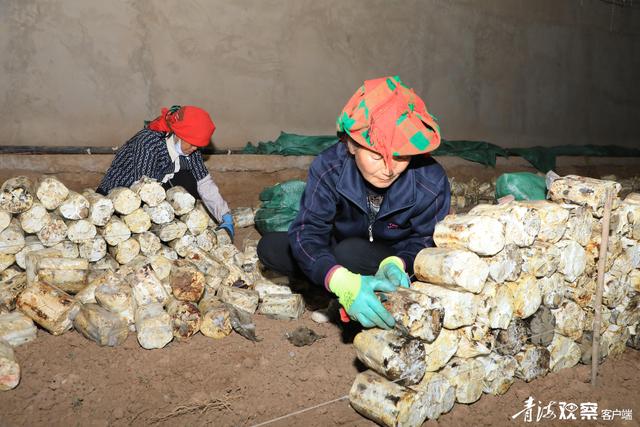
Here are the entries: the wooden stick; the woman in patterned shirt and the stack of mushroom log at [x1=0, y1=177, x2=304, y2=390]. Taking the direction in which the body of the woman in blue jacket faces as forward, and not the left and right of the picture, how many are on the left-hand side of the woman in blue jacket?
1

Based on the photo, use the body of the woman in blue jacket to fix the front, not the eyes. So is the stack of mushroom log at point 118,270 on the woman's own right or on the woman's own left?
on the woman's own right

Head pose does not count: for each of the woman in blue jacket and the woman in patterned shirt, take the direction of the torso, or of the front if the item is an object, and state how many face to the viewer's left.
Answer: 0

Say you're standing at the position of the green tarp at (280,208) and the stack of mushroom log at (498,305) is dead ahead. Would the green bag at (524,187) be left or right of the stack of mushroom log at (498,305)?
left

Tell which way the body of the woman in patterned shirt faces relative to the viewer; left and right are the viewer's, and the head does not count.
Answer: facing the viewer and to the right of the viewer

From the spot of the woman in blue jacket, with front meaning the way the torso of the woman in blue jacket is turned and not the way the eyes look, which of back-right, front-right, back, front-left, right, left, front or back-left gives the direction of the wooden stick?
left

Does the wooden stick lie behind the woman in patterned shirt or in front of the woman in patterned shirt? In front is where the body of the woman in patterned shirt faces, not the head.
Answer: in front

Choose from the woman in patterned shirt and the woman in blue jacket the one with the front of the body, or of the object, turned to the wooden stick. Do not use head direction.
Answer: the woman in patterned shirt

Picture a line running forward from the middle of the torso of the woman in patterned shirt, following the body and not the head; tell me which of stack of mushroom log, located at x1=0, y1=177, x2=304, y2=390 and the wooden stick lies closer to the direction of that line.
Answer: the wooden stick

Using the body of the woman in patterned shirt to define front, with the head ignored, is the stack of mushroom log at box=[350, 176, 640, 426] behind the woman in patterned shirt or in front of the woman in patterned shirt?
in front
